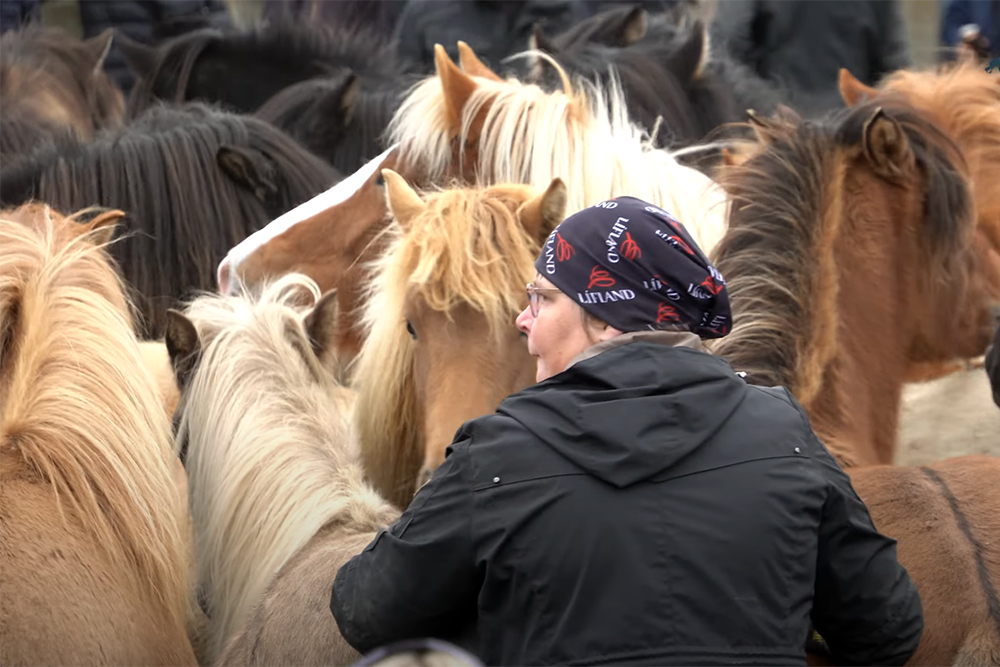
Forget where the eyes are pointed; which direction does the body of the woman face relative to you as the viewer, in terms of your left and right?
facing away from the viewer

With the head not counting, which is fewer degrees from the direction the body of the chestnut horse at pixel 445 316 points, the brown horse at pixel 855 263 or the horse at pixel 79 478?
the horse

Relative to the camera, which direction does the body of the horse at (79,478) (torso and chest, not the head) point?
away from the camera

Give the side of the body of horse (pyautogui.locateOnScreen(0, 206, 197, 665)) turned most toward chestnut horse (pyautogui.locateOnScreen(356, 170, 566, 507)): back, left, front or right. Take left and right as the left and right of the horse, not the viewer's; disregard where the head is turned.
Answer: right

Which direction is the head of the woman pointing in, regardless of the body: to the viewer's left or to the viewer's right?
to the viewer's left

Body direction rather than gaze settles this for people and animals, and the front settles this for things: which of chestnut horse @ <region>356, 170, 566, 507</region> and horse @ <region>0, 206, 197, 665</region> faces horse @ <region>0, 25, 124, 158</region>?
horse @ <region>0, 206, 197, 665</region>

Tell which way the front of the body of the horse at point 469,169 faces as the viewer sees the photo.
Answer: to the viewer's left

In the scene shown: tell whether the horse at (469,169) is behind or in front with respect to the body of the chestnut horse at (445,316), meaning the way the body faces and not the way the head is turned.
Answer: behind

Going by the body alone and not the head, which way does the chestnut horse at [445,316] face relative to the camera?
toward the camera

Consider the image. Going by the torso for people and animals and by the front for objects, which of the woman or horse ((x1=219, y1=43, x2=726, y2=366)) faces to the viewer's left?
the horse

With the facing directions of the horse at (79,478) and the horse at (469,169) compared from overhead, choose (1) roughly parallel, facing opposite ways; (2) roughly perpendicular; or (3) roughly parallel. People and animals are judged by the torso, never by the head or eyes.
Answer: roughly perpendicular

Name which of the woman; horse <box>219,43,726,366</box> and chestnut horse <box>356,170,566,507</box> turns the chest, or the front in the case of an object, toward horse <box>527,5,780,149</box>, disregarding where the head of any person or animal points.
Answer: the woman
